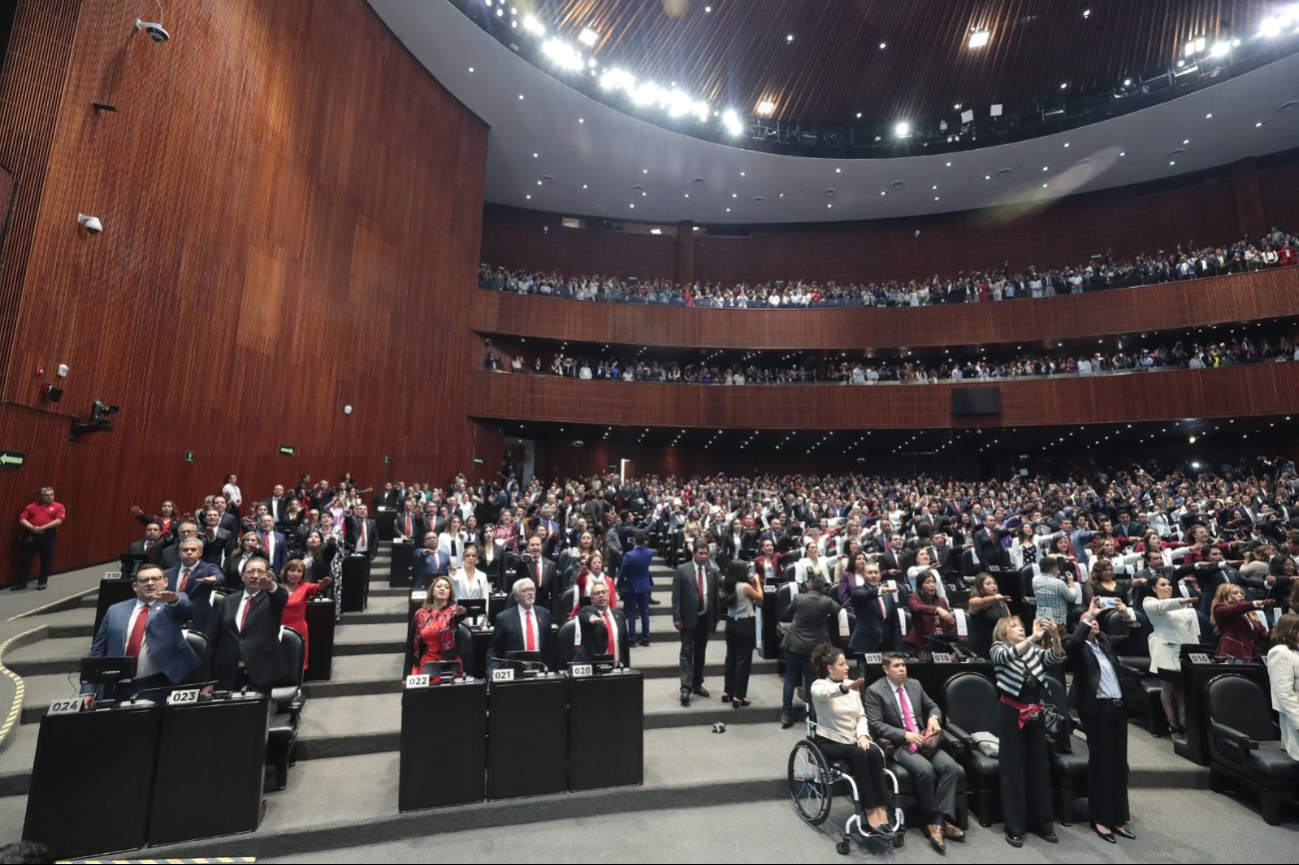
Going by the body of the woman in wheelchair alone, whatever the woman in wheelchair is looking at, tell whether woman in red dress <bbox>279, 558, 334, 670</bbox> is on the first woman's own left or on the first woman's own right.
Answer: on the first woman's own right

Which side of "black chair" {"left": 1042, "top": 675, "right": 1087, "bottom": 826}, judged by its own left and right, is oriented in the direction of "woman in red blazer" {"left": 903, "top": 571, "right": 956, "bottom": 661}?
back

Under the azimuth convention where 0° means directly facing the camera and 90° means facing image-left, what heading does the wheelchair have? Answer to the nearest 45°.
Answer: approximately 315°

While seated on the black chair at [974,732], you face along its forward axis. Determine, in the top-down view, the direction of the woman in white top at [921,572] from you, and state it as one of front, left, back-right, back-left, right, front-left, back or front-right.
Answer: back-left

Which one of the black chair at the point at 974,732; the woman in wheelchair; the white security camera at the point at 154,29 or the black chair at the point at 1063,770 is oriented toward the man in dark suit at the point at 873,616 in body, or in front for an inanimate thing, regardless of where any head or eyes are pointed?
the white security camera

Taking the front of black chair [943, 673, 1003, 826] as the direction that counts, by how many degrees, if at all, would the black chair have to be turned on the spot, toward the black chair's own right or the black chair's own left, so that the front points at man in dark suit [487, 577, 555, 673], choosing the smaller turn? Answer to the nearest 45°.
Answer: approximately 135° to the black chair's own right

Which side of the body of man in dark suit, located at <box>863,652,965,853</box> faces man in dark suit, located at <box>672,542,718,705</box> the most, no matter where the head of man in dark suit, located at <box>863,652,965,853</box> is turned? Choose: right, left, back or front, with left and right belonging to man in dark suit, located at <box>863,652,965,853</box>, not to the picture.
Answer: back

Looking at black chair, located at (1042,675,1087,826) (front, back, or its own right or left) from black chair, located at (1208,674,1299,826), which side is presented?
left

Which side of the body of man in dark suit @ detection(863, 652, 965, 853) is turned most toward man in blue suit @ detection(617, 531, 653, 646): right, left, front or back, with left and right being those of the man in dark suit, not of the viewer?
back
